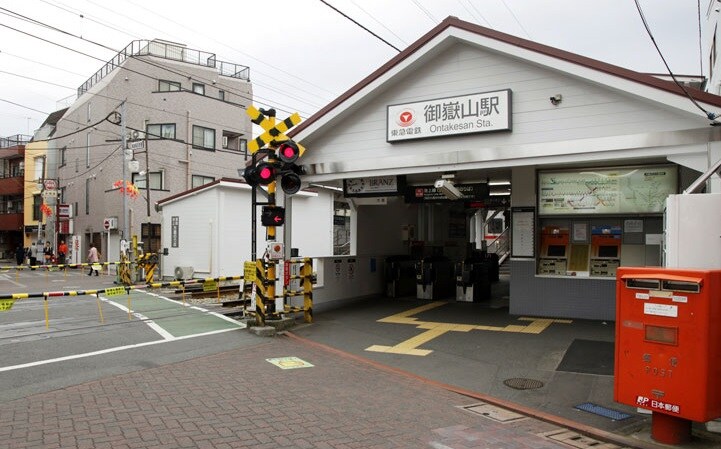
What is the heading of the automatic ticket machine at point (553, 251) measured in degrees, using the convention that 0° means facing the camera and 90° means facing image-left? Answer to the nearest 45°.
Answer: approximately 0°

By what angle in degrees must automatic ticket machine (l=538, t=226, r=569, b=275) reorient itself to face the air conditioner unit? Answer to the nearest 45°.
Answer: approximately 135° to its right

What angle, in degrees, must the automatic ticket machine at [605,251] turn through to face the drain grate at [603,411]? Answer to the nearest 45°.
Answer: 0° — it already faces it
